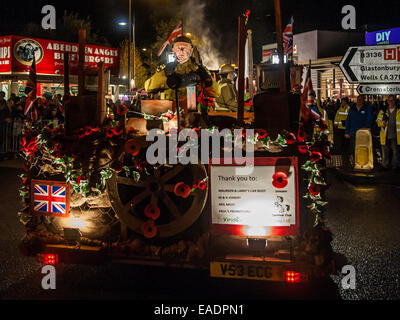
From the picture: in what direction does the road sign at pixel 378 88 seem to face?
toward the camera

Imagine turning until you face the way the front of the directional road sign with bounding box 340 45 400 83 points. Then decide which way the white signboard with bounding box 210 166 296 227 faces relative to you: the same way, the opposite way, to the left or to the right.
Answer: the same way

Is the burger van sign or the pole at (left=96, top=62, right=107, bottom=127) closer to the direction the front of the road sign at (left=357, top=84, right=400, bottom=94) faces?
the pole

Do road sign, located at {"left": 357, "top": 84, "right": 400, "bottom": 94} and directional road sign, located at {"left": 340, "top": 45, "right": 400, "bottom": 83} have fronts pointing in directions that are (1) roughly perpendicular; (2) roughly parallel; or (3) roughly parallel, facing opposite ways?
roughly parallel

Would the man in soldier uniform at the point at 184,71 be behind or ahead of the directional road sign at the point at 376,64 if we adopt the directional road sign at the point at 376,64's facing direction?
ahead

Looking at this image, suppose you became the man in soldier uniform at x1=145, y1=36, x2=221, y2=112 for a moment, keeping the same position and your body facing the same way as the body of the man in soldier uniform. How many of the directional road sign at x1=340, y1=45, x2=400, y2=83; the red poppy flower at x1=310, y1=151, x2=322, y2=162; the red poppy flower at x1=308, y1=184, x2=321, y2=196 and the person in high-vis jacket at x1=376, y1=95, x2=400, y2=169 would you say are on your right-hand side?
0

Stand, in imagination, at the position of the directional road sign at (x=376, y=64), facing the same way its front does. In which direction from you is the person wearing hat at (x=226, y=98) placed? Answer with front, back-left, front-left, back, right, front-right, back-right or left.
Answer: front-right

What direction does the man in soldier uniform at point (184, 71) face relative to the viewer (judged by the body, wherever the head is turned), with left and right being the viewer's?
facing the viewer

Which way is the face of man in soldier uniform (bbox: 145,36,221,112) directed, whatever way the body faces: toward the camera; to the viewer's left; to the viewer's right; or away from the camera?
toward the camera

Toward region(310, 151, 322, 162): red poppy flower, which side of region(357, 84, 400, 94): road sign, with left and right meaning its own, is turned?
front

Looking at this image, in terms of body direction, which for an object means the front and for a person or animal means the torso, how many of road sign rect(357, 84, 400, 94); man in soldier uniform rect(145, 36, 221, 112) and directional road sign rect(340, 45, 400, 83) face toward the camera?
3

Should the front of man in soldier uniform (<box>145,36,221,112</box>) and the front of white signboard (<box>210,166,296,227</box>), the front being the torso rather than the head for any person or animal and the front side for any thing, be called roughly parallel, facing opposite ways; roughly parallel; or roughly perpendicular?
roughly parallel

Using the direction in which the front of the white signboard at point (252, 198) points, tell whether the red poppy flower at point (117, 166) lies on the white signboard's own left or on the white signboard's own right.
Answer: on the white signboard's own right

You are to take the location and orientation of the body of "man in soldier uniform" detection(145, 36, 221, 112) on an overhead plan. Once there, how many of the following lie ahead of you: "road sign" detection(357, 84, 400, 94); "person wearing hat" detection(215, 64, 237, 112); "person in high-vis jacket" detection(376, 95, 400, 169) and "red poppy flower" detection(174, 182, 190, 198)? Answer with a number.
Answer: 1

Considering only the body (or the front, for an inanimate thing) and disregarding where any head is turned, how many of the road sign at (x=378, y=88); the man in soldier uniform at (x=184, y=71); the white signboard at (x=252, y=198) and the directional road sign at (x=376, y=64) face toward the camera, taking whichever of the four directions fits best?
4

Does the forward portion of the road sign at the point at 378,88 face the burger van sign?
no

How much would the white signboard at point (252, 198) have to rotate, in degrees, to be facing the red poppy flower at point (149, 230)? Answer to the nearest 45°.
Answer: approximately 90° to its right

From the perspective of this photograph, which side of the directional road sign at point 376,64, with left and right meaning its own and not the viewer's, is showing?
front
